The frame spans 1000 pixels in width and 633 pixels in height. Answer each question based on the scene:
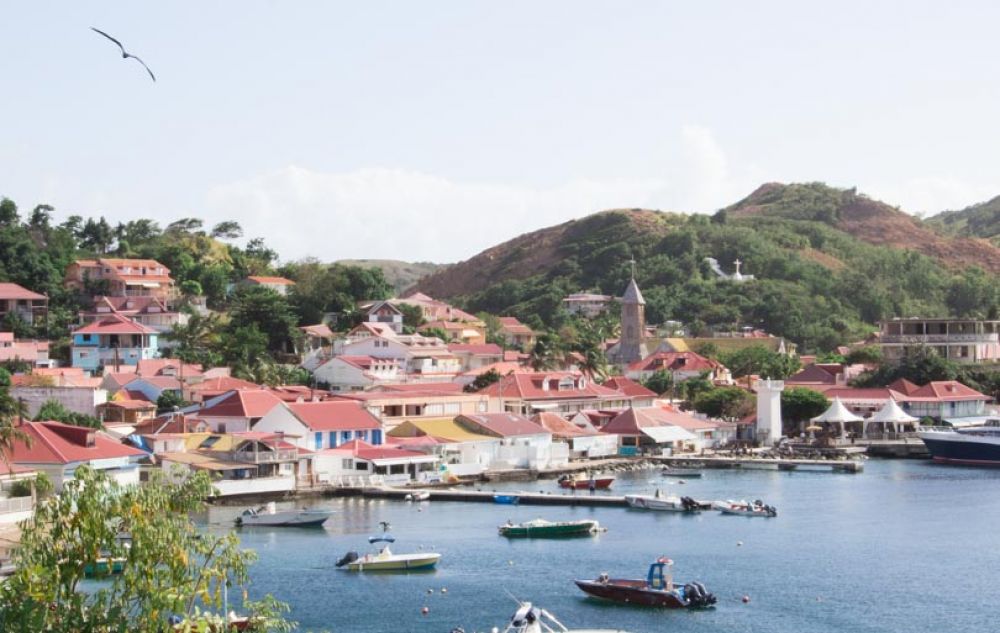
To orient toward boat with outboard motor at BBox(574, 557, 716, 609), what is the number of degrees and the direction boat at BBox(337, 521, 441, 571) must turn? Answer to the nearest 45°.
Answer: approximately 45° to its right

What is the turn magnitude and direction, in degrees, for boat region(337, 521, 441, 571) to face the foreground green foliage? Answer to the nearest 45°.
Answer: approximately 90° to its right

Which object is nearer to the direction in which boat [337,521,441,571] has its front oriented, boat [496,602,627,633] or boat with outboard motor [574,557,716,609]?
the boat with outboard motor

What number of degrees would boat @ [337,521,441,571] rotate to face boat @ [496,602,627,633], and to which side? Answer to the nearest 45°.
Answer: approximately 90° to its right

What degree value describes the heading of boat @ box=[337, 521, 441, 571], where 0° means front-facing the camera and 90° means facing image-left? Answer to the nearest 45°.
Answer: approximately 270°

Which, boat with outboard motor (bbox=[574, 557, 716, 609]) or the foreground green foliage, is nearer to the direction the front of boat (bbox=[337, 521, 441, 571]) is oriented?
the boat with outboard motor
